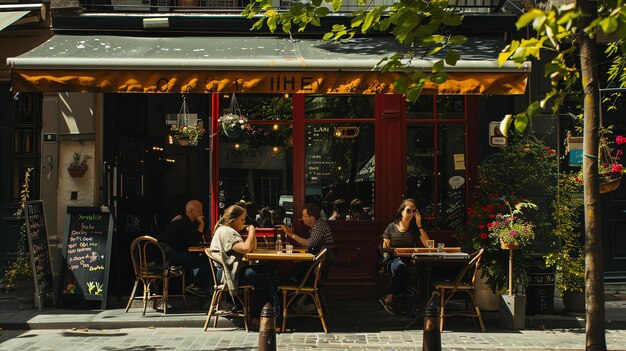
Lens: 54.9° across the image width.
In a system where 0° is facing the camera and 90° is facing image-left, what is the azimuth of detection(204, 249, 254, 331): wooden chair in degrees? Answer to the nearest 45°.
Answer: approximately 270°

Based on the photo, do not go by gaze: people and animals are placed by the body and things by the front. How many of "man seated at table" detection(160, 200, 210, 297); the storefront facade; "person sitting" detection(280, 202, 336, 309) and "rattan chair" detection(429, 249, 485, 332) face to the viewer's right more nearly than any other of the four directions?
1

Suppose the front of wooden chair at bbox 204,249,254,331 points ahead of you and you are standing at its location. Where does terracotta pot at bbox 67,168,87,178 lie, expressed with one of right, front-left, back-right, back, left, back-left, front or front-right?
back-left

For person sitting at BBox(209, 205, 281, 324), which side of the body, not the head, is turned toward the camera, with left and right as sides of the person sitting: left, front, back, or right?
right

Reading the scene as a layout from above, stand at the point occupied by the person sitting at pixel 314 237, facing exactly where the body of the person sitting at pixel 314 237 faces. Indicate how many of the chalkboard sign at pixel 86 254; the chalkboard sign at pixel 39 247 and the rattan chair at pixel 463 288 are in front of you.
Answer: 2

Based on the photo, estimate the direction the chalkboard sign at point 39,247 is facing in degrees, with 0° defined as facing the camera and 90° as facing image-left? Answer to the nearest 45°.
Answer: approximately 315°

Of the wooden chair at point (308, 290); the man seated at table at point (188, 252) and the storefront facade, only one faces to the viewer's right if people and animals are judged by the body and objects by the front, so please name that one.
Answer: the man seated at table

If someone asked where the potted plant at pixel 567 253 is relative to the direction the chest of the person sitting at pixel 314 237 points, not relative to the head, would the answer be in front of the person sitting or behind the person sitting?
behind

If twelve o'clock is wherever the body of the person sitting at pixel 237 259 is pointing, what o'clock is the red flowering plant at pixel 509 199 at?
The red flowering plant is roughly at 12 o'clock from the person sitting.

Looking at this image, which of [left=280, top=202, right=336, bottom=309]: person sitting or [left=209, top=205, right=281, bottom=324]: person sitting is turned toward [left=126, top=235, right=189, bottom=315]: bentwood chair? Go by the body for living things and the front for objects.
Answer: [left=280, top=202, right=336, bottom=309]: person sitting

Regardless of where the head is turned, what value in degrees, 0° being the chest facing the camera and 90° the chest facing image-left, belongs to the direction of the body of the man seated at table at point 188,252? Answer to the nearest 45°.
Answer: approximately 270°

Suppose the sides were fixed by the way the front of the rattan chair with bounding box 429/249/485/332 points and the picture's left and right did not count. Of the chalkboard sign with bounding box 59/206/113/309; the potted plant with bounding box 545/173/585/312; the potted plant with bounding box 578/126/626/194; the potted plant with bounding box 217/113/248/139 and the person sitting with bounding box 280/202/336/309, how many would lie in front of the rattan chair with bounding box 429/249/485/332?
3

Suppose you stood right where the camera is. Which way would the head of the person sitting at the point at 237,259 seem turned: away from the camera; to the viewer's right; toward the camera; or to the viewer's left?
to the viewer's right

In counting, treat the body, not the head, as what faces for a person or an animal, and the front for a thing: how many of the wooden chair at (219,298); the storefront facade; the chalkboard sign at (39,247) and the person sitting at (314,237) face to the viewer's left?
1

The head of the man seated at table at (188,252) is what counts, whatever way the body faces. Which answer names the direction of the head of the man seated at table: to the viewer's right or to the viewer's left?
to the viewer's right

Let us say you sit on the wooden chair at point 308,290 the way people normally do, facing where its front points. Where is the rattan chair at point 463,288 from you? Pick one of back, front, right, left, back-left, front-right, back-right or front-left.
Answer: back

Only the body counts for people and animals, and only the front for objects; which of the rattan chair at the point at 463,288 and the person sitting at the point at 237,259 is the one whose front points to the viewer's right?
the person sitting

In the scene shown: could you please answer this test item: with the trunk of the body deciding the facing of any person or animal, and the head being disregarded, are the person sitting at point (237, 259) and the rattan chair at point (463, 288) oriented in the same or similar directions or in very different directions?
very different directions
